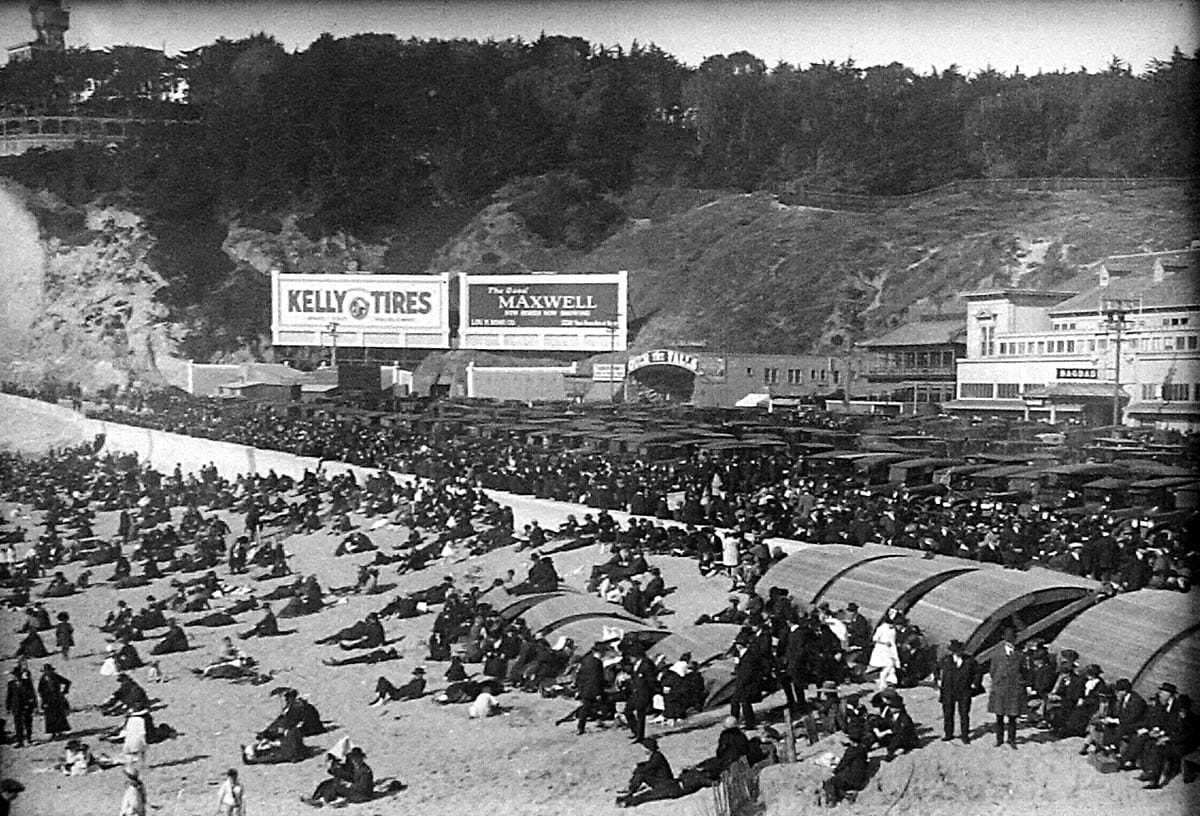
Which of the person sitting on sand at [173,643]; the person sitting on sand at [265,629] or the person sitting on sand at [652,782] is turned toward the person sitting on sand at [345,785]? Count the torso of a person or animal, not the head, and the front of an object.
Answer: the person sitting on sand at [652,782]

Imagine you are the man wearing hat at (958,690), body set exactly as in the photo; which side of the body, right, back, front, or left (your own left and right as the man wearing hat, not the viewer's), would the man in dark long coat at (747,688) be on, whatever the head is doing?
right

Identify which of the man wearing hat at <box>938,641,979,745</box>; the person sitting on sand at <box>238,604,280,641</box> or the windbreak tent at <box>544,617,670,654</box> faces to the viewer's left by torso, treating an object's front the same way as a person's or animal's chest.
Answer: the person sitting on sand

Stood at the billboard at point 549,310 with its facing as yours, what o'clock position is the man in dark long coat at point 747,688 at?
The man in dark long coat is roughly at 11 o'clock from the billboard.

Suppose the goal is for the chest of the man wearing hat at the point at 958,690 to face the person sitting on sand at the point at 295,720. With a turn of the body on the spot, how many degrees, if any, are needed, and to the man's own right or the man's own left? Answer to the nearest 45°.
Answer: approximately 90° to the man's own right

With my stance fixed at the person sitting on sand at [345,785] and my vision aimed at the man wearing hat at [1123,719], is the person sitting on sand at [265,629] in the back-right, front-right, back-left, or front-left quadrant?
back-left

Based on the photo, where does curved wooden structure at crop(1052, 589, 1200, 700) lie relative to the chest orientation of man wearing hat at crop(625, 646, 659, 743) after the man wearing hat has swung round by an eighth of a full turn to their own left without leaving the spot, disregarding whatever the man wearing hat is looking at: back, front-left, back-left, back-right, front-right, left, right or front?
left

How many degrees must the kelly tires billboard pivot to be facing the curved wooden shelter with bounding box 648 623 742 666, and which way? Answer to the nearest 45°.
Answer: approximately 45° to its left
